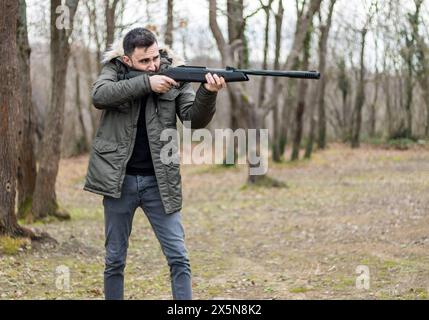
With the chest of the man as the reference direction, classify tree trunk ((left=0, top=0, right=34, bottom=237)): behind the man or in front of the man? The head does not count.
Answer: behind

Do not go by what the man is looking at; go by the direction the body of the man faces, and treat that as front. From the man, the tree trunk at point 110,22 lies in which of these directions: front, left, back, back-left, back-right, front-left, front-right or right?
back-left

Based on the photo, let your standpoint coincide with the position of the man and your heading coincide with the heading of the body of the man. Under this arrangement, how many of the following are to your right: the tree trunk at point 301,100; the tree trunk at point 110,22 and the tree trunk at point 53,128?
0

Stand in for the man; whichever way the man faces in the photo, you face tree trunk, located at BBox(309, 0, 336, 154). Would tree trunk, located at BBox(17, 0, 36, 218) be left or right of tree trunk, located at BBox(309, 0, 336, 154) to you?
left

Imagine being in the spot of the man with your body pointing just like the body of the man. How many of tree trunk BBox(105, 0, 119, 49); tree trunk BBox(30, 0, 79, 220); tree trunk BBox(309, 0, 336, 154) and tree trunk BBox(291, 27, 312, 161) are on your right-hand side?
0

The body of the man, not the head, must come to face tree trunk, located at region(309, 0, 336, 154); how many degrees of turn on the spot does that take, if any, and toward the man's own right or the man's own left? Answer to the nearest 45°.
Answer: approximately 135° to the man's own left

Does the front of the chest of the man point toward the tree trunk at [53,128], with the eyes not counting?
no

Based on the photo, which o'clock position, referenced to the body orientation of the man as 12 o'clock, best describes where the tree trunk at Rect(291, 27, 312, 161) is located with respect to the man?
The tree trunk is roughly at 8 o'clock from the man.

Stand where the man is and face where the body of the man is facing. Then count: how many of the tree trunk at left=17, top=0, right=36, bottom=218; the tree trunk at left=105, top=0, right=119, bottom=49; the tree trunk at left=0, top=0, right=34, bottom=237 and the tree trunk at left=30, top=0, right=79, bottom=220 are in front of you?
0

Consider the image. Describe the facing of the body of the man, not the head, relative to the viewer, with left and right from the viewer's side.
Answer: facing the viewer and to the right of the viewer

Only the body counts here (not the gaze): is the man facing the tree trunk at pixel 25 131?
no

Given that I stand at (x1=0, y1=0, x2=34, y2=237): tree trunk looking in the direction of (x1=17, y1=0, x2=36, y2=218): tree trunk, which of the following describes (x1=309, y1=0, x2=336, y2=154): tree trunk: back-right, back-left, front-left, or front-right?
front-right

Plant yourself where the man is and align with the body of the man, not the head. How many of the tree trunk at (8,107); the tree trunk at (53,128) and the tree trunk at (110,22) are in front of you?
0
